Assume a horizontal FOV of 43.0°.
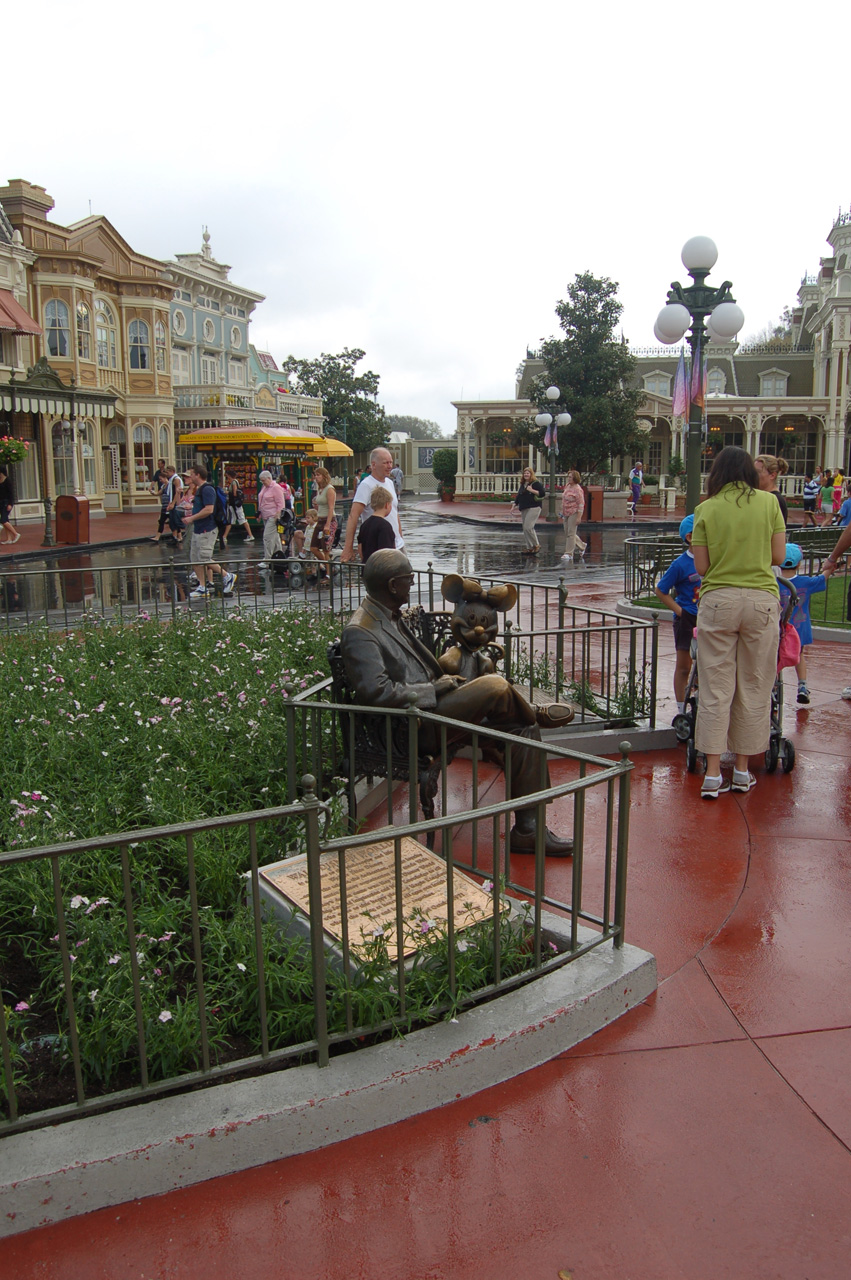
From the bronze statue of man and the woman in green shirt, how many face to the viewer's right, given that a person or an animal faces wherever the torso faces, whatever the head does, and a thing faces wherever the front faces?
1

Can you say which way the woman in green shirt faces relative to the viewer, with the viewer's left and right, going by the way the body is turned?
facing away from the viewer

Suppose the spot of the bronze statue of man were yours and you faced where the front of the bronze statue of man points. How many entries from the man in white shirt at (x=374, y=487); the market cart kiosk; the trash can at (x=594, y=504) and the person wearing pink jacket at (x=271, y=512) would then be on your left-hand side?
4

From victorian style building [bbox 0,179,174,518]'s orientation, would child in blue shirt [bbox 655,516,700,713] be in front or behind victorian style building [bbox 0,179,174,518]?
in front

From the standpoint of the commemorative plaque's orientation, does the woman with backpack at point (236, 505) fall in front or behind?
behind

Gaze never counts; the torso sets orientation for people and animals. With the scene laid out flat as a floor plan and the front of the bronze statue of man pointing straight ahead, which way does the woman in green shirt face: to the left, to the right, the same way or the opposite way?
to the left

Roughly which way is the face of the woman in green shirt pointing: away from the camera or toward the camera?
away from the camera

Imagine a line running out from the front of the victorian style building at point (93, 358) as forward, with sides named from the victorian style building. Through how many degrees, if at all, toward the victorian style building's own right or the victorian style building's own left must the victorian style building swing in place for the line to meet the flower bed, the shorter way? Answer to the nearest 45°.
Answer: approximately 45° to the victorian style building's own right

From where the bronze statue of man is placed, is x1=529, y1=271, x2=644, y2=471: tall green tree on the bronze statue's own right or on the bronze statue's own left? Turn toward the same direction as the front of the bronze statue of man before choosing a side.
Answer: on the bronze statue's own left

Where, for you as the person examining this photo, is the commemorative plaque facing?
facing the viewer and to the right of the viewer

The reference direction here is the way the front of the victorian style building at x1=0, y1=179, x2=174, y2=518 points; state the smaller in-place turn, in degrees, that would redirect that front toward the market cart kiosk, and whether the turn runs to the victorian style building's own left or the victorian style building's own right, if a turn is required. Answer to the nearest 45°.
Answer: approximately 45° to the victorian style building's own left

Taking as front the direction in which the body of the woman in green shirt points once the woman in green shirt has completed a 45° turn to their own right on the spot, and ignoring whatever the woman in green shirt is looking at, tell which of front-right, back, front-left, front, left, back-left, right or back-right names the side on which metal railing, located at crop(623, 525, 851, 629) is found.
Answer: front-left

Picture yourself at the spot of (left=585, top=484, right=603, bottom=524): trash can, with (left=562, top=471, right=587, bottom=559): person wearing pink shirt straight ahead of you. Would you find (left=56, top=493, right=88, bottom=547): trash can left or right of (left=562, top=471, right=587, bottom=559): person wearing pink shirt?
right

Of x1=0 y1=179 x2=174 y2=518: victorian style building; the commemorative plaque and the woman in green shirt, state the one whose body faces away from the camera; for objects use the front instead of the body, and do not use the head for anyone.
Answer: the woman in green shirt

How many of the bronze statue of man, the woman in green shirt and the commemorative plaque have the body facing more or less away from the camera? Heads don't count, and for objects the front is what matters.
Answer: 1

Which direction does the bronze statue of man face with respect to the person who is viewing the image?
facing to the right of the viewer

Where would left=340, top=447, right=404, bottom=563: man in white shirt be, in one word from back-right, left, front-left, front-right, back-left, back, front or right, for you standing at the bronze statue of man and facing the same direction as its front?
left

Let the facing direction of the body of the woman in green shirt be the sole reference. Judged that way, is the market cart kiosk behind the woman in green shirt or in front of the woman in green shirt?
in front
